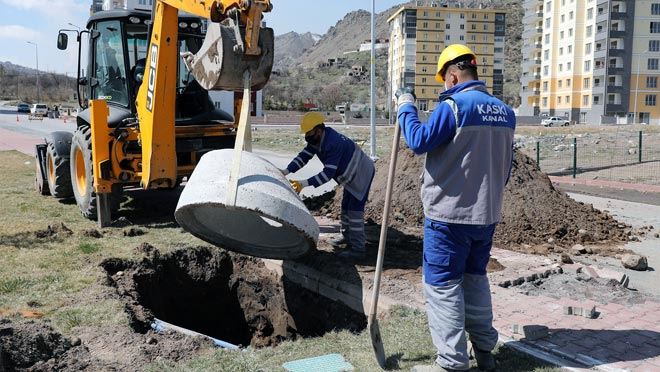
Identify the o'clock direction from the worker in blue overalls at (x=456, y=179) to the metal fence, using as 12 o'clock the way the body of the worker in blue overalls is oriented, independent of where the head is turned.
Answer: The metal fence is roughly at 2 o'clock from the worker in blue overalls.

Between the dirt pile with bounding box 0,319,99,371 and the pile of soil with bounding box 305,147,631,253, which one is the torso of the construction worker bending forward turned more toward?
the dirt pile

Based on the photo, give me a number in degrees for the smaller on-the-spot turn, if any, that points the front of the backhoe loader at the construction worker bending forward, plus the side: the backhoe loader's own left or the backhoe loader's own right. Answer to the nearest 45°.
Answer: approximately 180°

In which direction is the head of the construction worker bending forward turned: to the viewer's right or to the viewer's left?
to the viewer's left

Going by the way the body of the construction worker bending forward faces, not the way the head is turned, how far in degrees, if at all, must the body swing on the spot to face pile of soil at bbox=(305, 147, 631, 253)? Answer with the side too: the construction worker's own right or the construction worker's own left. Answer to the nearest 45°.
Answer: approximately 135° to the construction worker's own right

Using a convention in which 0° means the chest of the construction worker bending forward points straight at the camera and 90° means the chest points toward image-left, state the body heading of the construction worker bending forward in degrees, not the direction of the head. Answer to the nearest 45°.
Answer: approximately 90°

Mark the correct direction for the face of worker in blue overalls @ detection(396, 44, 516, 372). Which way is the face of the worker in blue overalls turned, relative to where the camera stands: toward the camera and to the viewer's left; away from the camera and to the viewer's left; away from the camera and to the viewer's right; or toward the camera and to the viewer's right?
away from the camera and to the viewer's left

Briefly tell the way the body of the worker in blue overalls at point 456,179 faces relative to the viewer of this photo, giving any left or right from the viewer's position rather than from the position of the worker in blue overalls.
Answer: facing away from the viewer and to the left of the viewer
